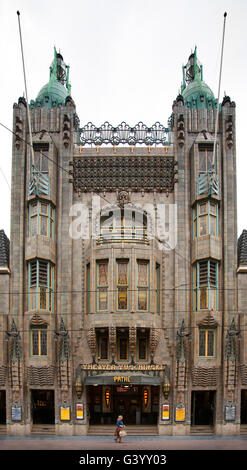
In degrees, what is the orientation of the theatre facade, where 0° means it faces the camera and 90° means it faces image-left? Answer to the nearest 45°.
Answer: approximately 0°

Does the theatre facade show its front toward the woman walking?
yes
